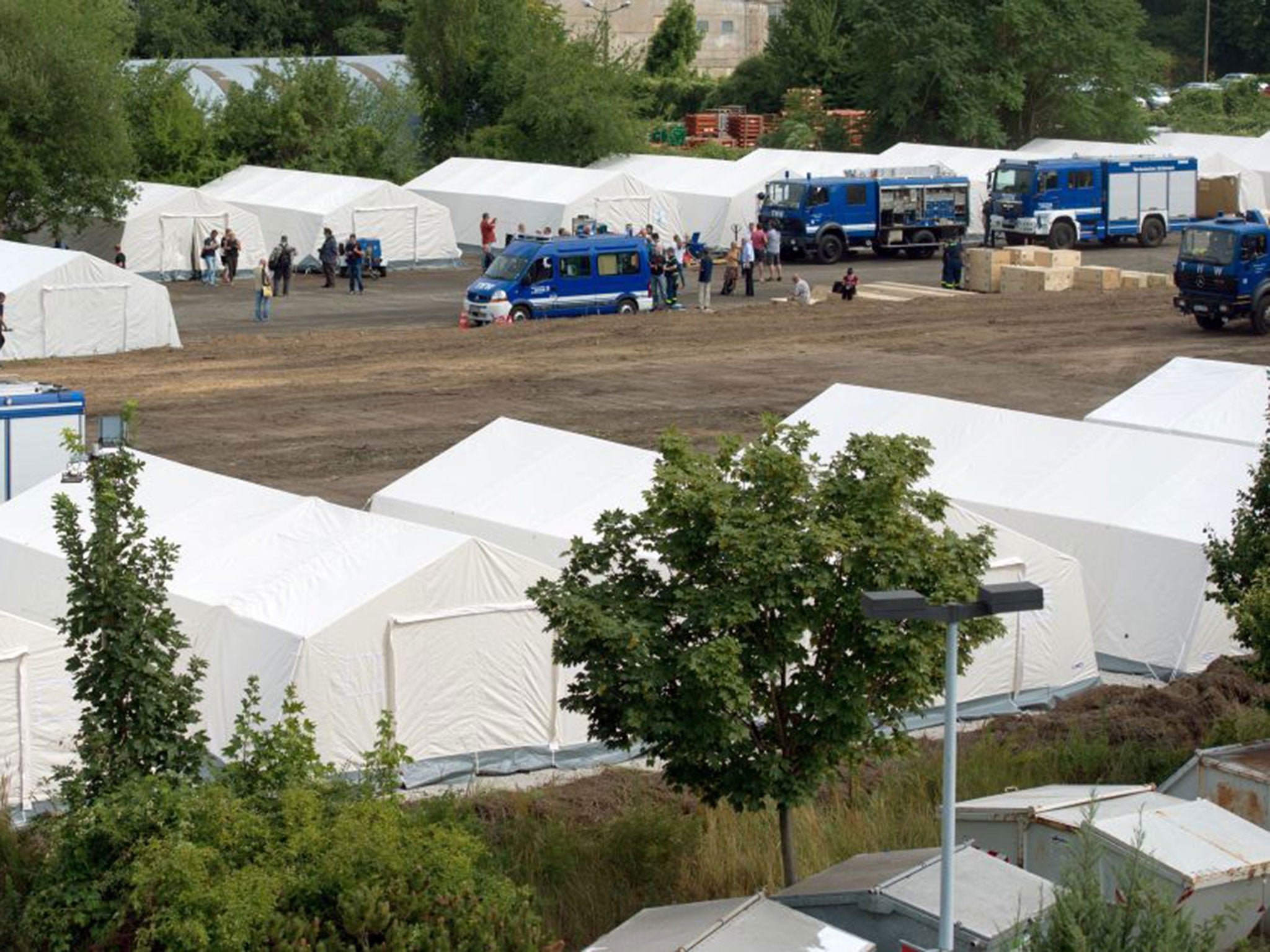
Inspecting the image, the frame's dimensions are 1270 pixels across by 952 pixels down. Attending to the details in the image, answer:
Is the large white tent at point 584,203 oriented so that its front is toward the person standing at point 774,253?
yes

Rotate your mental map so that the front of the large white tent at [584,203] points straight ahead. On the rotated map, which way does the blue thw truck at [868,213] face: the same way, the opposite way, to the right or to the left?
to the right

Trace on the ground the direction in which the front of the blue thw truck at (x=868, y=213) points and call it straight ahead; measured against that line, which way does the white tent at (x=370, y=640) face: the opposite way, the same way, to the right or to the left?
to the left

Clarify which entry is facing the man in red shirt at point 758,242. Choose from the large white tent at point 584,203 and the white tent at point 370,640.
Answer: the large white tent

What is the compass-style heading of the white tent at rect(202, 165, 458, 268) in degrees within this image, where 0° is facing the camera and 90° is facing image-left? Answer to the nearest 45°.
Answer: approximately 315°

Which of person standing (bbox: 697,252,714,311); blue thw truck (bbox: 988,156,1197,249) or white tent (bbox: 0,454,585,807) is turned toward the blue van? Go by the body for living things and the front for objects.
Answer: the blue thw truck

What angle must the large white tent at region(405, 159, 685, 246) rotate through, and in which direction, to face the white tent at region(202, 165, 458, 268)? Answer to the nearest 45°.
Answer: approximately 135° to its right

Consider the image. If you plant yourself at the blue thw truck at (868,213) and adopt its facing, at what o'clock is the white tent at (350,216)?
The white tent is roughly at 1 o'clock from the blue thw truck.

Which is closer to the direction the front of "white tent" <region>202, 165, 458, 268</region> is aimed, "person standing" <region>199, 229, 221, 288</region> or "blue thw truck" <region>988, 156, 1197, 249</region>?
the blue thw truck

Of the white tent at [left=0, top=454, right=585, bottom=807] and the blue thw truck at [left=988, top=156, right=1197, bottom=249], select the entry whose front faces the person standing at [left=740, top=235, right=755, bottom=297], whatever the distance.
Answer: the blue thw truck
